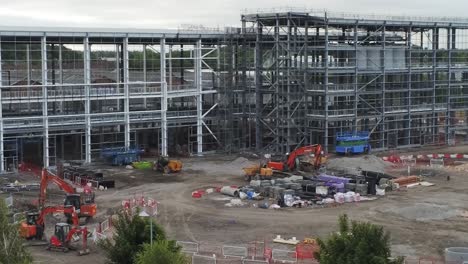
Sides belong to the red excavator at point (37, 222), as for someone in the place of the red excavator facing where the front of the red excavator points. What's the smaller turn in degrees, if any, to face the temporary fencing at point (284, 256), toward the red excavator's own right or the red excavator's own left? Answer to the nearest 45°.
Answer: approximately 45° to the red excavator's own right

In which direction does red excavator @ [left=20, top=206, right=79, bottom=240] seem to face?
to the viewer's right

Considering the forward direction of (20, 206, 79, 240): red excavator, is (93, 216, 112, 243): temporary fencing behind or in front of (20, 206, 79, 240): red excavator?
in front

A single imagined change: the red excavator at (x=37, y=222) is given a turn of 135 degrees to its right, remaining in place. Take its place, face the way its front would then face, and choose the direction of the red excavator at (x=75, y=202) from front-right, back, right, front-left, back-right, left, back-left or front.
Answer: back

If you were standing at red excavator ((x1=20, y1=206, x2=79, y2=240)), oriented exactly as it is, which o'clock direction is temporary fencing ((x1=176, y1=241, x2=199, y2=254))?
The temporary fencing is roughly at 1 o'clock from the red excavator.

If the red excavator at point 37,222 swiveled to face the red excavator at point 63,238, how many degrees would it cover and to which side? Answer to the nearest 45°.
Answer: approximately 45° to its right

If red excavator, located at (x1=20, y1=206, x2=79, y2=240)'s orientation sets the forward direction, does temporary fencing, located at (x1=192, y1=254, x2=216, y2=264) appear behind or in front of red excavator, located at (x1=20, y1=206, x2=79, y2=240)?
in front

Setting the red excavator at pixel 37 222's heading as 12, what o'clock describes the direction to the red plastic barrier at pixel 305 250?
The red plastic barrier is roughly at 1 o'clock from the red excavator.
